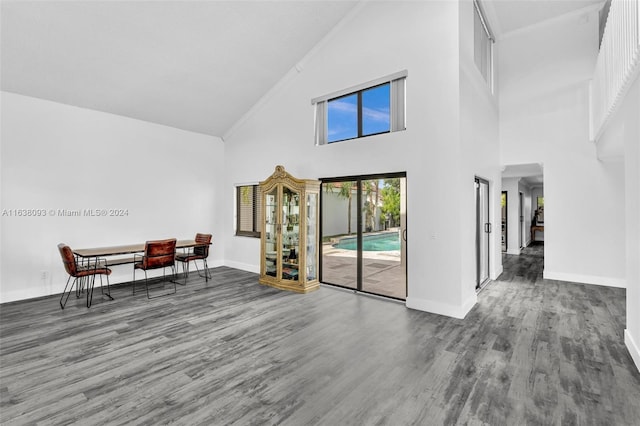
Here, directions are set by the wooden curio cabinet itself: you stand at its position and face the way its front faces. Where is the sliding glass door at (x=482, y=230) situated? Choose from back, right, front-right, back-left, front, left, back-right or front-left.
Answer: back-left

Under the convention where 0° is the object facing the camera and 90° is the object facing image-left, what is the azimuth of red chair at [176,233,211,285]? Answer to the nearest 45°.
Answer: approximately 45°

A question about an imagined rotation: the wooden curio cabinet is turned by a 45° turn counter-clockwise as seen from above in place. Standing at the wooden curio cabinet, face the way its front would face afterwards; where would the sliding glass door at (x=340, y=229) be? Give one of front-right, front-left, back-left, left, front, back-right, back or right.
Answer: left

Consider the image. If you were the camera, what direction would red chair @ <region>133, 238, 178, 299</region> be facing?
facing away from the viewer and to the left of the viewer

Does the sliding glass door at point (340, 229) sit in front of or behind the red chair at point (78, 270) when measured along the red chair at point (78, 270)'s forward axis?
in front

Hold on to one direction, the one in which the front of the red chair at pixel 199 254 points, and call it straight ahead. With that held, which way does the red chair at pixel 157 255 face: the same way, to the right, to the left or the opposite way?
to the right

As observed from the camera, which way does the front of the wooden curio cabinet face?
facing the viewer and to the left of the viewer

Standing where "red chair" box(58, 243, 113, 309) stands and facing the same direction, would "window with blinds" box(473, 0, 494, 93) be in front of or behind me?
in front
